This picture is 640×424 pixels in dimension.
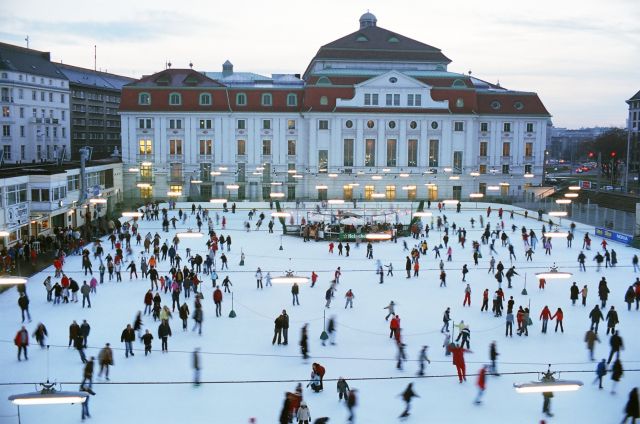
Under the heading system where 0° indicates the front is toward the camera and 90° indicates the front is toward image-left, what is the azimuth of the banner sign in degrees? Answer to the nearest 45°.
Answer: approximately 45°

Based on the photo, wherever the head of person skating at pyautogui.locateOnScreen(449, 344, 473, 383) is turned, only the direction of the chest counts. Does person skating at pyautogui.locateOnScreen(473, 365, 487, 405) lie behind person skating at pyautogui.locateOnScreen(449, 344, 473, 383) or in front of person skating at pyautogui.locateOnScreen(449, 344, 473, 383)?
behind

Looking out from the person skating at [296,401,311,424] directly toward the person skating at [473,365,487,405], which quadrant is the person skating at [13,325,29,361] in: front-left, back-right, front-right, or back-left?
back-left
